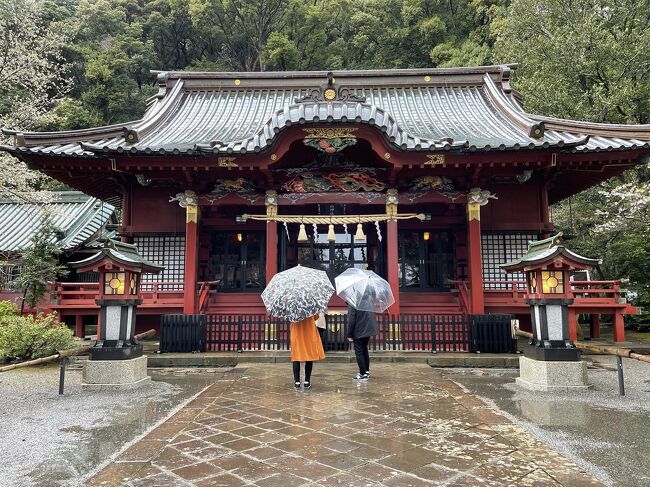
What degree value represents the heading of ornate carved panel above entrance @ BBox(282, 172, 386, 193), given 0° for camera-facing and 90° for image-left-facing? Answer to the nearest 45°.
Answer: approximately 0°

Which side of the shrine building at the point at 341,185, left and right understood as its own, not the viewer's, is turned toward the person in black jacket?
front

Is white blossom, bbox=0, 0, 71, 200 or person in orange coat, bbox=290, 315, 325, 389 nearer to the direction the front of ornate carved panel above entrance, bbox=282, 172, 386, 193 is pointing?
the person in orange coat

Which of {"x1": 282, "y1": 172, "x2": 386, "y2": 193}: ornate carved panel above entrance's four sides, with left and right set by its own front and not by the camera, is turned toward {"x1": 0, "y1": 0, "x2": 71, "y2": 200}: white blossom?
right

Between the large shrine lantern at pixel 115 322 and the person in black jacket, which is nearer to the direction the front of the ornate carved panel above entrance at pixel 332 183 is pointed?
the person in black jacket

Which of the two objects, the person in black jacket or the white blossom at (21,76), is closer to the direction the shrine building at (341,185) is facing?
the person in black jacket

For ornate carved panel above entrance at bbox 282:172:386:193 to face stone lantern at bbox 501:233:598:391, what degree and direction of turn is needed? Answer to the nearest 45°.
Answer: approximately 45° to its left

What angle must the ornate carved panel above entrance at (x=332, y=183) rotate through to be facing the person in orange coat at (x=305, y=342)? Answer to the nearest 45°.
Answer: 0° — it already faces them

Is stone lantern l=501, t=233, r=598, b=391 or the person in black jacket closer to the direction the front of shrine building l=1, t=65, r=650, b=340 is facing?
the person in black jacket

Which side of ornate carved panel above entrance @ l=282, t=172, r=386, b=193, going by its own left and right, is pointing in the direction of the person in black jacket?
front

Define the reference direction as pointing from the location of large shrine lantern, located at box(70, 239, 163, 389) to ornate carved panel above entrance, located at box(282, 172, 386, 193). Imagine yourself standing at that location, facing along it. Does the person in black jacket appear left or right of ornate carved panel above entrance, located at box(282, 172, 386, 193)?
right
